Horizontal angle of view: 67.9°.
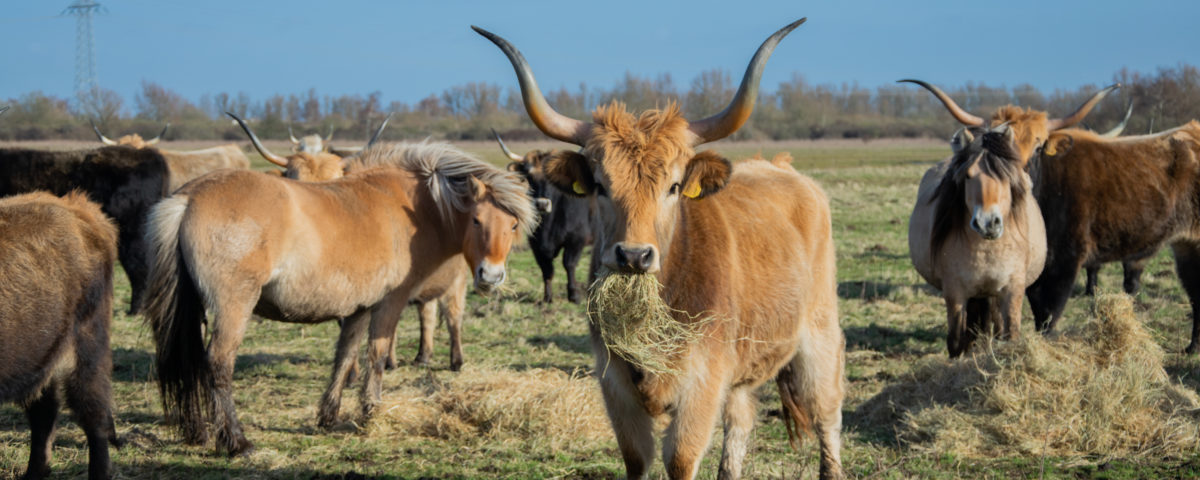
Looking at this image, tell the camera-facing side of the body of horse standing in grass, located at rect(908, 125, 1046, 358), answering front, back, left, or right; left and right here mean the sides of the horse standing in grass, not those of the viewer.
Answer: front

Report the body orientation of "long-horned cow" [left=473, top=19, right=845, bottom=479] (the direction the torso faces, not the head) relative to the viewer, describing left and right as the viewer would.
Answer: facing the viewer and to the left of the viewer

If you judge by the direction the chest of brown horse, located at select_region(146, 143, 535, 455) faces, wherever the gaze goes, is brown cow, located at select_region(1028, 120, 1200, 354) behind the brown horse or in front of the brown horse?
in front

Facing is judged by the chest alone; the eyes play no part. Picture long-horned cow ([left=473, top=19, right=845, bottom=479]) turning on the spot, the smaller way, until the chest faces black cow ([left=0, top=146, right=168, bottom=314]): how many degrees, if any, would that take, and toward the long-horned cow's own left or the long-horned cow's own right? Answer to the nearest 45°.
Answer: approximately 90° to the long-horned cow's own right

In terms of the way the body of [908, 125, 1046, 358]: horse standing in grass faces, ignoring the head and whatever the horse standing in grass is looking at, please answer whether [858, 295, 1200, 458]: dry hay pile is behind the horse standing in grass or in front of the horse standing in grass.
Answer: in front

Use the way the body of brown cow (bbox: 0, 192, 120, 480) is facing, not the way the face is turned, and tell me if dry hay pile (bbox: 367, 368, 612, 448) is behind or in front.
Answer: behind

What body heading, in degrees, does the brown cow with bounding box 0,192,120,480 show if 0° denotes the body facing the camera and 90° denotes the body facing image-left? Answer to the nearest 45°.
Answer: approximately 90°

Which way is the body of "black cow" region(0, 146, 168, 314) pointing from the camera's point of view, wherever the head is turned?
to the viewer's left

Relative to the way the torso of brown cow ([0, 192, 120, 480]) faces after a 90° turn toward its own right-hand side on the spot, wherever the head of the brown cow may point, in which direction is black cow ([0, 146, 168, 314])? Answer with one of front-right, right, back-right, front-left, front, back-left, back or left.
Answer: front

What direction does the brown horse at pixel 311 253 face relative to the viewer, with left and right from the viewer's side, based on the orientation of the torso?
facing away from the viewer and to the right of the viewer

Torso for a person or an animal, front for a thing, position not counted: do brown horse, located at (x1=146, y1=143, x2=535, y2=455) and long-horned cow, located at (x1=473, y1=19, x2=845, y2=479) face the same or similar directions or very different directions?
very different directions

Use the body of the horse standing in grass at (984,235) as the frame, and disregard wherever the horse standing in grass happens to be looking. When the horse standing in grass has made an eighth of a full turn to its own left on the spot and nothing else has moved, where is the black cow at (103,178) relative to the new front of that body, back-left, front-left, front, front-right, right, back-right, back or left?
back-right

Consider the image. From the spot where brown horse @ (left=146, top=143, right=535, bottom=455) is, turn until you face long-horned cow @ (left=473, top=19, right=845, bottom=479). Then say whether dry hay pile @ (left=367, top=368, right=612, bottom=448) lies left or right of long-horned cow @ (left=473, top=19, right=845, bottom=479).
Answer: left

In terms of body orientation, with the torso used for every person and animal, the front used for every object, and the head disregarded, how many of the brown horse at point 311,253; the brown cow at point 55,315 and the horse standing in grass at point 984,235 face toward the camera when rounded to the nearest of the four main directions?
1

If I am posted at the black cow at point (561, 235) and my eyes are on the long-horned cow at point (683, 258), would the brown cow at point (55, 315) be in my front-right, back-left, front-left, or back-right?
front-right

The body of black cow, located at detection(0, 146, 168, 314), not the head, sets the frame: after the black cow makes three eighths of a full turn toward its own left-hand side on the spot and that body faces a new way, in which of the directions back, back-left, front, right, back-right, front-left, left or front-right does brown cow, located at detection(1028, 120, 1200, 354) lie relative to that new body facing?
front
